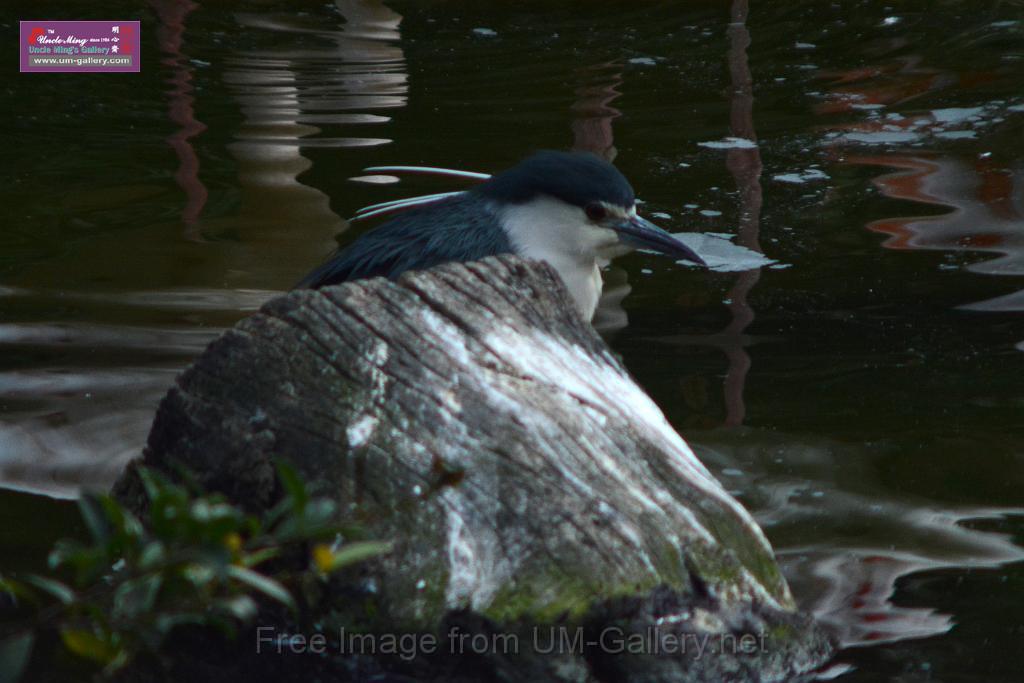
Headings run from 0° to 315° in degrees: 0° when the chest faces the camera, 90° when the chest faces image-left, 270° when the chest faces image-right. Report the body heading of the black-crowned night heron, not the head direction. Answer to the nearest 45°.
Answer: approximately 270°
